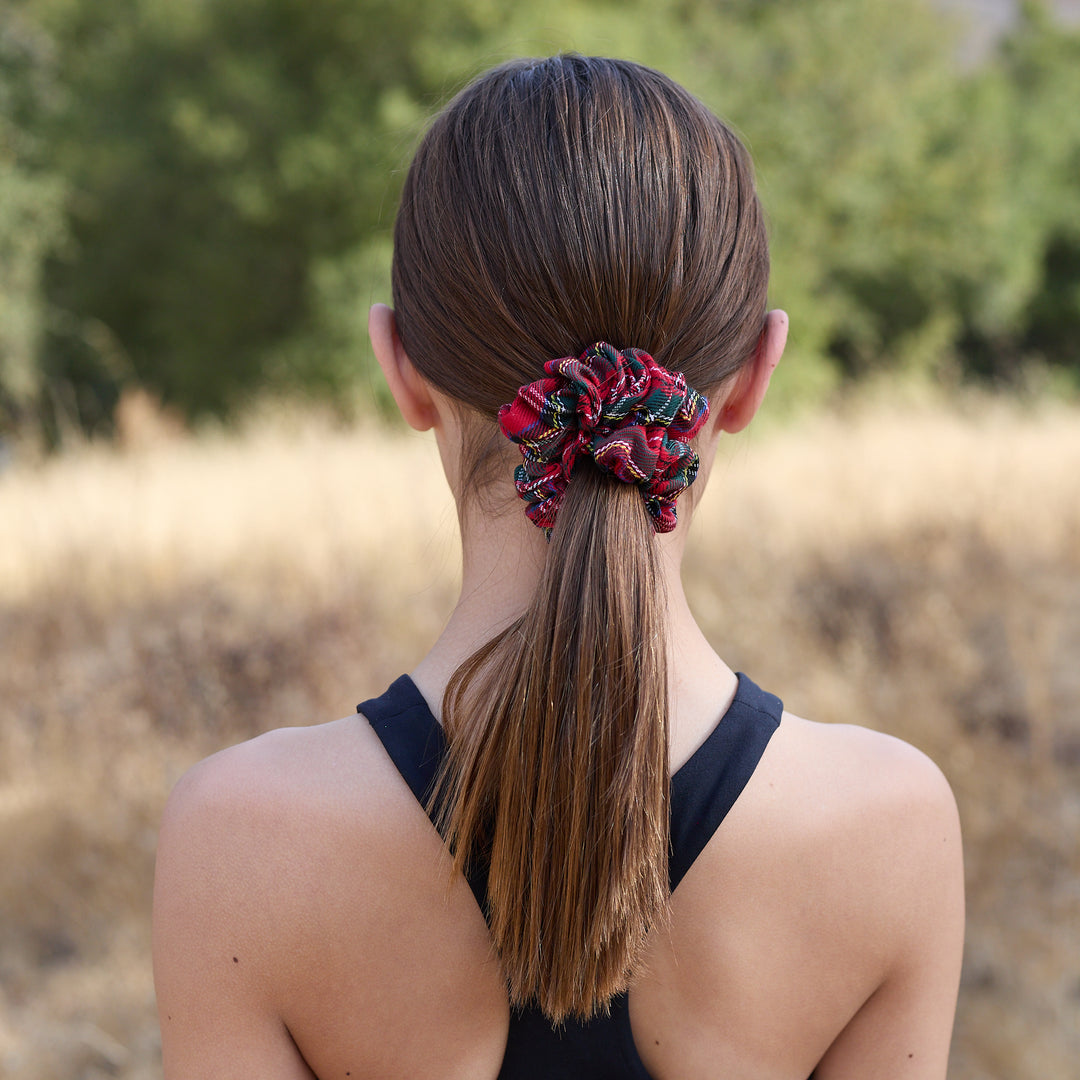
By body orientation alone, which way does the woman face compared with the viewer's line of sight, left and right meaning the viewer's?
facing away from the viewer
